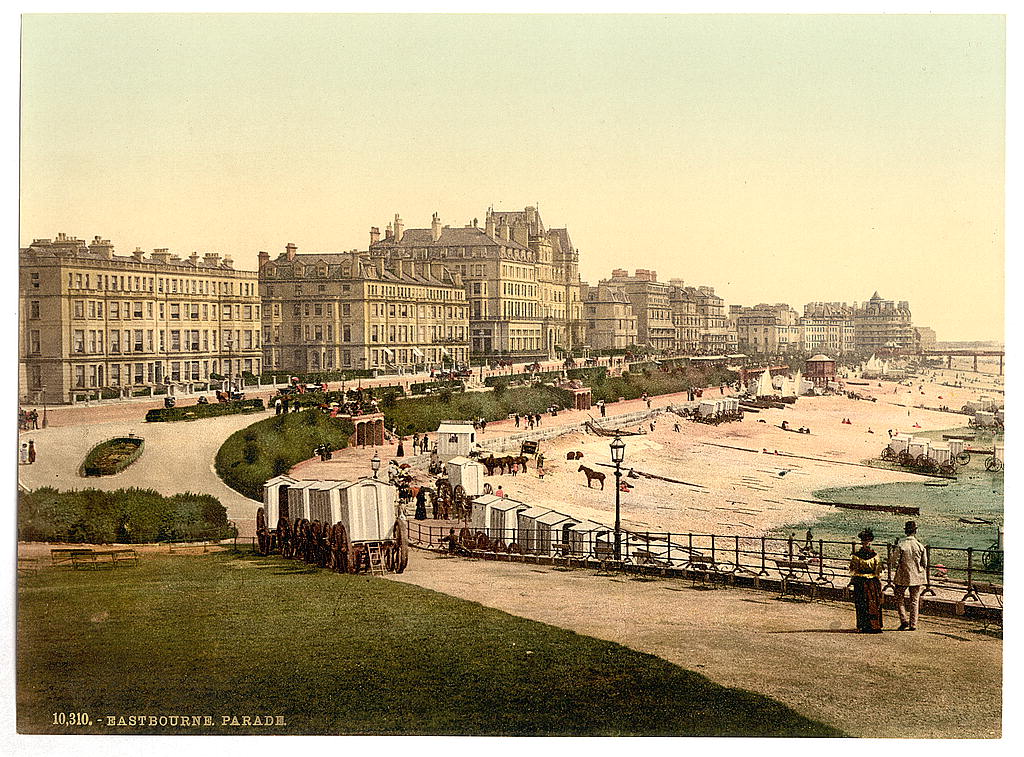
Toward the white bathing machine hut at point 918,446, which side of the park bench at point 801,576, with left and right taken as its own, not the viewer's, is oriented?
front

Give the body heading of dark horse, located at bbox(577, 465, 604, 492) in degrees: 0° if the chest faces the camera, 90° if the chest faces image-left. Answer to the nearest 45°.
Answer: approximately 90°

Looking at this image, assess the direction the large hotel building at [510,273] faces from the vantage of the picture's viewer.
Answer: facing the viewer and to the right of the viewer

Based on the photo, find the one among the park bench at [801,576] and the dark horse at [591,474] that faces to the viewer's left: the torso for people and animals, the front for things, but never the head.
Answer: the dark horse

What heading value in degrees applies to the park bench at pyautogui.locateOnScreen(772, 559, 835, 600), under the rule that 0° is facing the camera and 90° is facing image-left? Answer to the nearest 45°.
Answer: approximately 225°

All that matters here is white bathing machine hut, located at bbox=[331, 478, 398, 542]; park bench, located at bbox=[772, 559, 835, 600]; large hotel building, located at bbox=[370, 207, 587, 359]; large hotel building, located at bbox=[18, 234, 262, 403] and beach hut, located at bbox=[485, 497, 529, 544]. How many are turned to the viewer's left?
0

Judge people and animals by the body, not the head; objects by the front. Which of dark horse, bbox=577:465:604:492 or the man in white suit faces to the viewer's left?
the dark horse
